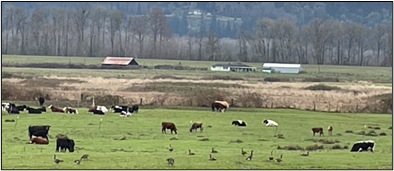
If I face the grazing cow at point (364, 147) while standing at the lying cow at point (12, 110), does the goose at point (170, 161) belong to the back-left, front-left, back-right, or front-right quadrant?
front-right

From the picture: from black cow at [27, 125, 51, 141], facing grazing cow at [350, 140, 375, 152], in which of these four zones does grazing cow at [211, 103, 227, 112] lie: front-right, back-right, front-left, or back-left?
front-left

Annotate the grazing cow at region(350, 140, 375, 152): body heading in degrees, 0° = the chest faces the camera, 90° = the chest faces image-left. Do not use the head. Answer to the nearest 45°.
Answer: approximately 90°
